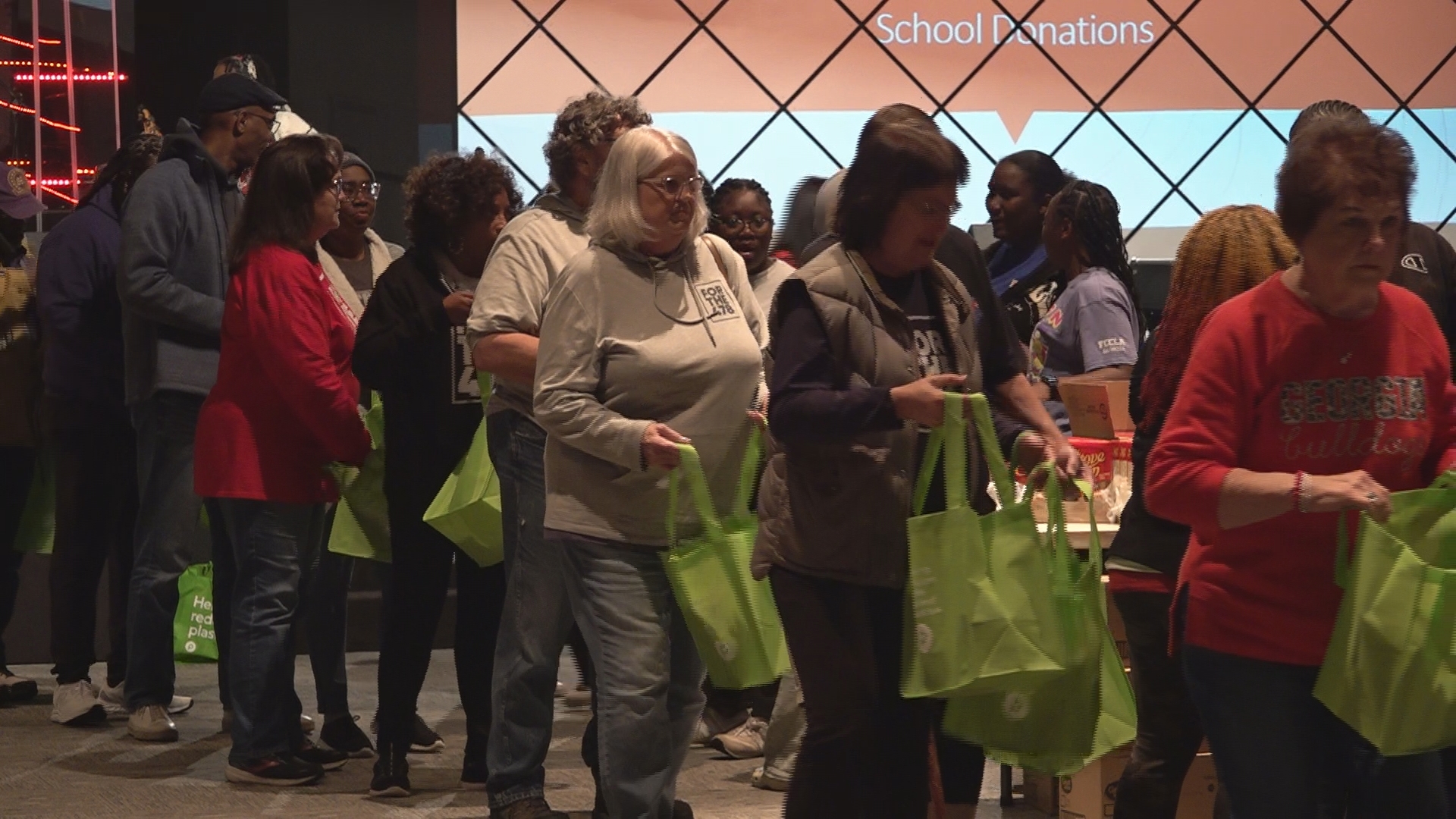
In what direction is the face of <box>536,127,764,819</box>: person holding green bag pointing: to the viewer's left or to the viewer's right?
to the viewer's right

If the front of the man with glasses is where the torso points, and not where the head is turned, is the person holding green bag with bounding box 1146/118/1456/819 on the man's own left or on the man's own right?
on the man's own right

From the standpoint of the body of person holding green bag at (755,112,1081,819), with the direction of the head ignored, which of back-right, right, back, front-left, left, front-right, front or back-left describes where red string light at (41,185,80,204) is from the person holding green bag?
back

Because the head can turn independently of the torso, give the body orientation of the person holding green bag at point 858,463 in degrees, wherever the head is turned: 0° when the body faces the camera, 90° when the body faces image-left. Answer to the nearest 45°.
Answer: approximately 315°

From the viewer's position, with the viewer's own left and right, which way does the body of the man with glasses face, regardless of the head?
facing to the right of the viewer

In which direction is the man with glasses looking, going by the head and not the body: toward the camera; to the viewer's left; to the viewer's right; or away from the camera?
to the viewer's right

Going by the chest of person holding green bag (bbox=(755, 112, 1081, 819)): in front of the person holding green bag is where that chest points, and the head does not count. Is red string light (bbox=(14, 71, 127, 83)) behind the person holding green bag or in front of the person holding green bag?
behind

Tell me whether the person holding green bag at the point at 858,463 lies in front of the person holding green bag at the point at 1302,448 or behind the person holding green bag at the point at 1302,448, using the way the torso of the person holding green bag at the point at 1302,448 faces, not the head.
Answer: behind

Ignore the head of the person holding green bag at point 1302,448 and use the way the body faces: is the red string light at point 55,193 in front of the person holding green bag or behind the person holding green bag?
behind

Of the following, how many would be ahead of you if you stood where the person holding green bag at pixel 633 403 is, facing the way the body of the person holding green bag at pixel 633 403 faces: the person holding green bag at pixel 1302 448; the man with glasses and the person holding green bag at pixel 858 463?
2
